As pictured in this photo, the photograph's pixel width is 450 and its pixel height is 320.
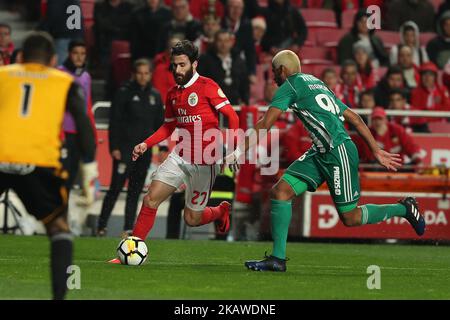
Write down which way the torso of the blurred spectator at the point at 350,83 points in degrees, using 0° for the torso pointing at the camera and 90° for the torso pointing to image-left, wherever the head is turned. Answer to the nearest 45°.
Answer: approximately 0°

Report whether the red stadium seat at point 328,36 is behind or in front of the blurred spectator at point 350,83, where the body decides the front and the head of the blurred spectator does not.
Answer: behind

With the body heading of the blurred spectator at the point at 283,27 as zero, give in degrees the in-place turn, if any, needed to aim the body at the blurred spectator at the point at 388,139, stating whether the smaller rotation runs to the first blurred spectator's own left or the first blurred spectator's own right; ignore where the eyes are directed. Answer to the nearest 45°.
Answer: approximately 45° to the first blurred spectator's own left

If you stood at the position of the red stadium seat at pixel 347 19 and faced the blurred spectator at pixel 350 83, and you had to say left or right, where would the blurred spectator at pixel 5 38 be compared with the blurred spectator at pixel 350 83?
right

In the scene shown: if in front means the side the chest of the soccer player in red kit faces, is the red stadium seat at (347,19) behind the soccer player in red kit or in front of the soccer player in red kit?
behind

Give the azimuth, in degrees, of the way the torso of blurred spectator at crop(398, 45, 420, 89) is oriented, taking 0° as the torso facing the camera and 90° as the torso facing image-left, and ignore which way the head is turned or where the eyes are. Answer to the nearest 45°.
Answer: approximately 0°
